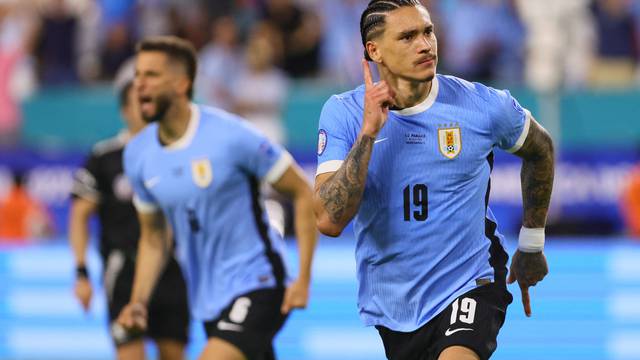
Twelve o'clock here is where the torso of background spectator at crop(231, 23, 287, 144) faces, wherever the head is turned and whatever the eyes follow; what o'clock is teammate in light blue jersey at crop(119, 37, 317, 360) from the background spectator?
The teammate in light blue jersey is roughly at 12 o'clock from the background spectator.

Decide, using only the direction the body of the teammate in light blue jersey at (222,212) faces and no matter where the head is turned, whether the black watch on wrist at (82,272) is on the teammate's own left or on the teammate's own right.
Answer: on the teammate's own right

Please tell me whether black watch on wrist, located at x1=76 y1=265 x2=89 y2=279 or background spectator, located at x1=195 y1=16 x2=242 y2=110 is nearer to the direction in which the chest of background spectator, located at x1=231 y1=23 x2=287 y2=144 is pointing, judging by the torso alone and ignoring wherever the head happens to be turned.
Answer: the black watch on wrist

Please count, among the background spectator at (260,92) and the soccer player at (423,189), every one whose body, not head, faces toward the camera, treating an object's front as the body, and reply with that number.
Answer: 2

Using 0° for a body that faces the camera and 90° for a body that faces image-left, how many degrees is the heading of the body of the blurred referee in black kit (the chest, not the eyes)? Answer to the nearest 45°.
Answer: approximately 315°

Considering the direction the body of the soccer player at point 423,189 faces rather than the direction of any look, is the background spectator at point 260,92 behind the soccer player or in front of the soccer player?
behind

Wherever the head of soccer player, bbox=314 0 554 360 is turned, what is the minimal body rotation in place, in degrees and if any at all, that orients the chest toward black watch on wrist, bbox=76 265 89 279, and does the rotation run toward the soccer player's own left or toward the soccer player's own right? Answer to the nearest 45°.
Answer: approximately 135° to the soccer player's own right

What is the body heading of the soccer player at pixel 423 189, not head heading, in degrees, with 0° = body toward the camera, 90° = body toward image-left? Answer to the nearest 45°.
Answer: approximately 0°

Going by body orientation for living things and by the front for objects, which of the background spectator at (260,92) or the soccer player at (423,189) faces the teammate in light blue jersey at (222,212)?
the background spectator

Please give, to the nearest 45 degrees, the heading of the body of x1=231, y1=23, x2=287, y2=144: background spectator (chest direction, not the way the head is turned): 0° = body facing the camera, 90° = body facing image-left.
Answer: approximately 0°

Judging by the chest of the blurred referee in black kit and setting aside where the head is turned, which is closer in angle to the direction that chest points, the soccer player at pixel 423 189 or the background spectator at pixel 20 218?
the soccer player
